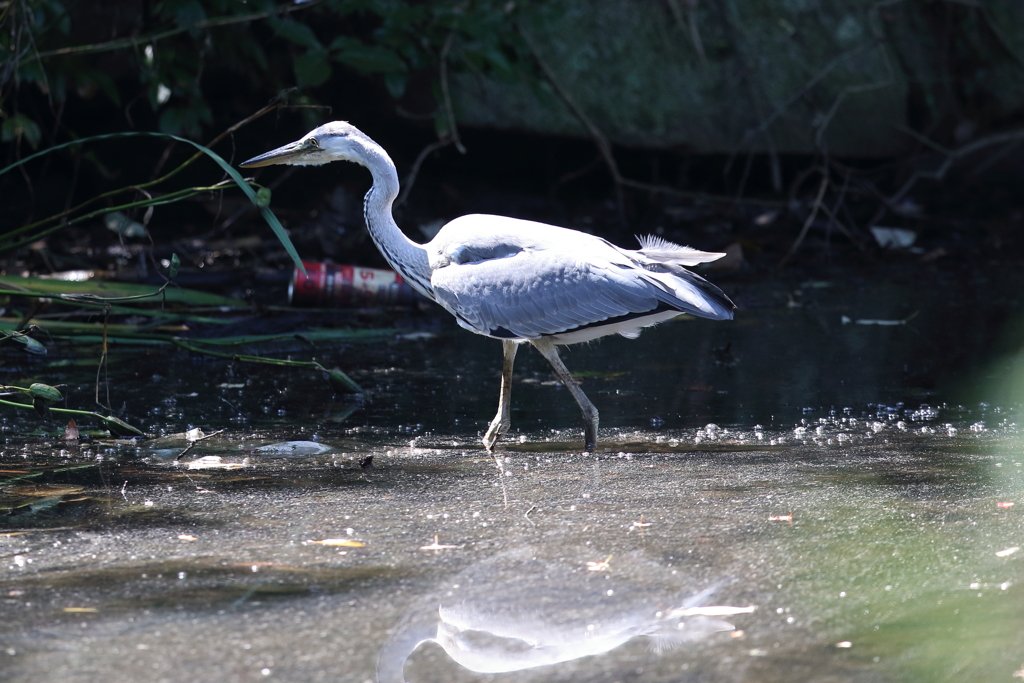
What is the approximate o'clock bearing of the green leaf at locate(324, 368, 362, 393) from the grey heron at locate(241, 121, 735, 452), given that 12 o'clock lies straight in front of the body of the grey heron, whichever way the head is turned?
The green leaf is roughly at 1 o'clock from the grey heron.

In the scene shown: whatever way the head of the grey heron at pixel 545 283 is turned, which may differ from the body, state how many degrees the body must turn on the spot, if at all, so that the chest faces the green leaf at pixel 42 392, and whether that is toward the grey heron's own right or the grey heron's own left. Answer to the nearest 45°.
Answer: approximately 45° to the grey heron's own left

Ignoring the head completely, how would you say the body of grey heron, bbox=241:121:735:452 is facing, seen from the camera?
to the viewer's left

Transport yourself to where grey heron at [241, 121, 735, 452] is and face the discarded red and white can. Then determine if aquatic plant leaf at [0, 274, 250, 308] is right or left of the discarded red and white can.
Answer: left

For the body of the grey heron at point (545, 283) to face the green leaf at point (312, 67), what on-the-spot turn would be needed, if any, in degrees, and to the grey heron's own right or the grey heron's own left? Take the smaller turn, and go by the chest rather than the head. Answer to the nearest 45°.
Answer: approximately 45° to the grey heron's own right

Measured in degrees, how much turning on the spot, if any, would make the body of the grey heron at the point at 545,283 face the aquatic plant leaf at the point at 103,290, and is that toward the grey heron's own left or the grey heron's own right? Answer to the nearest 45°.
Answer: approximately 45° to the grey heron's own right

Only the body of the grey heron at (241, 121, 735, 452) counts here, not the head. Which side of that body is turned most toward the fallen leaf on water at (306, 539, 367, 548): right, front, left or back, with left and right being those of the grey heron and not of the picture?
left
